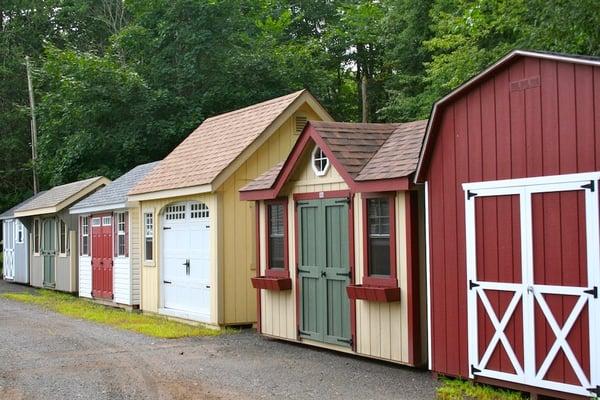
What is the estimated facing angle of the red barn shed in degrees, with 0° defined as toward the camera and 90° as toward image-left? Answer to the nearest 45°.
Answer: approximately 45°
